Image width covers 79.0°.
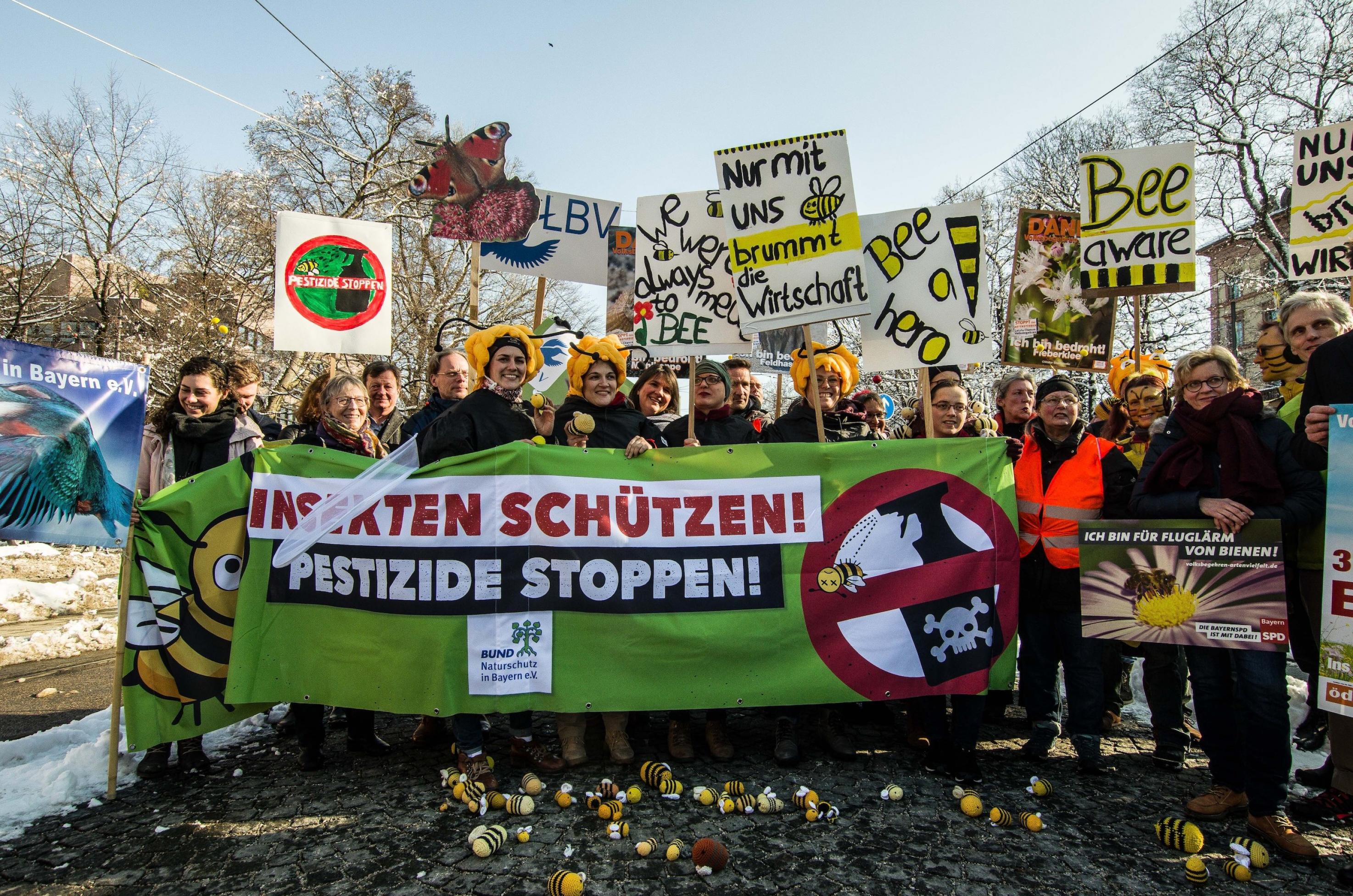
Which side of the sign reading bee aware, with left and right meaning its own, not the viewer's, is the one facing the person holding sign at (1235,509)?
front

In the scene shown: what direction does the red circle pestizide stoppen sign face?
toward the camera

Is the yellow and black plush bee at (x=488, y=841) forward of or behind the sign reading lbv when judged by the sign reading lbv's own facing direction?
forward

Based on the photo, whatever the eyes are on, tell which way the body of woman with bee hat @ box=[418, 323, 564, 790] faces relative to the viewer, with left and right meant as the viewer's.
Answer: facing the viewer and to the right of the viewer

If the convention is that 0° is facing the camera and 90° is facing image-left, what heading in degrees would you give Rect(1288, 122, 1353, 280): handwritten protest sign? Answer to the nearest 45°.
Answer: approximately 0°

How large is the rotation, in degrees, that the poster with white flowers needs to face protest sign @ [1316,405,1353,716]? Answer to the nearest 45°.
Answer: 0° — it already faces it

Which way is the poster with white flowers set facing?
toward the camera

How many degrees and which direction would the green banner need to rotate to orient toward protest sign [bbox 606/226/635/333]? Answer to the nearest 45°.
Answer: approximately 180°

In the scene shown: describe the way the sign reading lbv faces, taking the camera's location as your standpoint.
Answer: facing the viewer

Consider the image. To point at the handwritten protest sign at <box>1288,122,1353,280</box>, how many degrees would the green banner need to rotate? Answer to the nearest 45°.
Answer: approximately 90° to its left

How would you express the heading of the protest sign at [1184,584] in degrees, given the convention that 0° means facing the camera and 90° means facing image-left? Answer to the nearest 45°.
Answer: approximately 0°

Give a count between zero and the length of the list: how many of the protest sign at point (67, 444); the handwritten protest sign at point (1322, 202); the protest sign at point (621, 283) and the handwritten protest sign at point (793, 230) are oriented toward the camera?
4

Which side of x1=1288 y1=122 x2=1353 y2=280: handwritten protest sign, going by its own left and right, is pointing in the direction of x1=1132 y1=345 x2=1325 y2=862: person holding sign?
front

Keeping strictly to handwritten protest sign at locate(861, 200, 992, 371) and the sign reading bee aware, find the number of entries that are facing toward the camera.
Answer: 2

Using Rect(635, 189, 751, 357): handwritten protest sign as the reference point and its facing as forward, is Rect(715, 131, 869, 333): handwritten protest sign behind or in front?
in front

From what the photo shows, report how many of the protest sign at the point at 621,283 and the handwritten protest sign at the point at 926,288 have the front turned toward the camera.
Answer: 2
